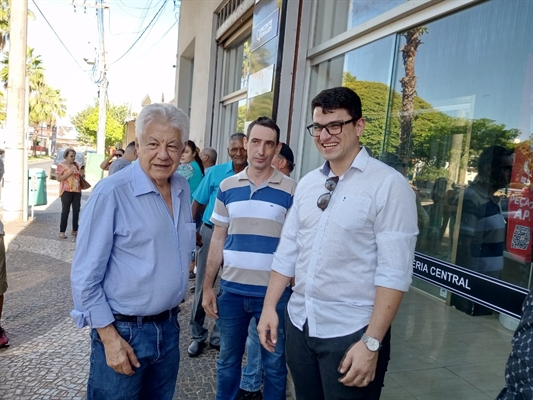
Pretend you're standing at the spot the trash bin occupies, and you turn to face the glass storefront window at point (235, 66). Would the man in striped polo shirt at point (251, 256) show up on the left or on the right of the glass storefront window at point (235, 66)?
right

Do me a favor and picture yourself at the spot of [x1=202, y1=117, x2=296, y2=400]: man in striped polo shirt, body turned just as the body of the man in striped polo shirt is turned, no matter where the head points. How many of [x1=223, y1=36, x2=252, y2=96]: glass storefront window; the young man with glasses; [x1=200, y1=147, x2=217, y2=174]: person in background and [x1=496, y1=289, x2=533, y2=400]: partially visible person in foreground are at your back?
2

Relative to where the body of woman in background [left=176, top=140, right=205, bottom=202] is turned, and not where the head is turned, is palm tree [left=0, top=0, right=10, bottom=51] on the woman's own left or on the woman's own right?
on the woman's own right

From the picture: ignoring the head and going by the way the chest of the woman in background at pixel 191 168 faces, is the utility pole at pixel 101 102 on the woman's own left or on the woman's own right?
on the woman's own right

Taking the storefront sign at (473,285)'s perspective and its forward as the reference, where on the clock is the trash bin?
The trash bin is roughly at 2 o'clock from the storefront sign.

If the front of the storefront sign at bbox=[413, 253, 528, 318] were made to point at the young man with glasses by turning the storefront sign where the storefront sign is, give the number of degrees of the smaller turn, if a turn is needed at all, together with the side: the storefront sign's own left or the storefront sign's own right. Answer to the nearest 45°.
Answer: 0° — it already faces them

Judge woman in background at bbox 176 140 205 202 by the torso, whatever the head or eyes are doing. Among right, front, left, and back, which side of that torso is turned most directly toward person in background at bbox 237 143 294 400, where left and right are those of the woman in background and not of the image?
left

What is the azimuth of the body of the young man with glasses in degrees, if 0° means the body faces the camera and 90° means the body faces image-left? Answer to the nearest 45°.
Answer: approximately 45°

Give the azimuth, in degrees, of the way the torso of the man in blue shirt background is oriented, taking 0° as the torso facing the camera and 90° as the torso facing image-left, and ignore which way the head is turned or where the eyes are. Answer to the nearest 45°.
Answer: approximately 315°

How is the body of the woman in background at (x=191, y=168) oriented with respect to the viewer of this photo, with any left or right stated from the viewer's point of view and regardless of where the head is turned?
facing to the left of the viewer
